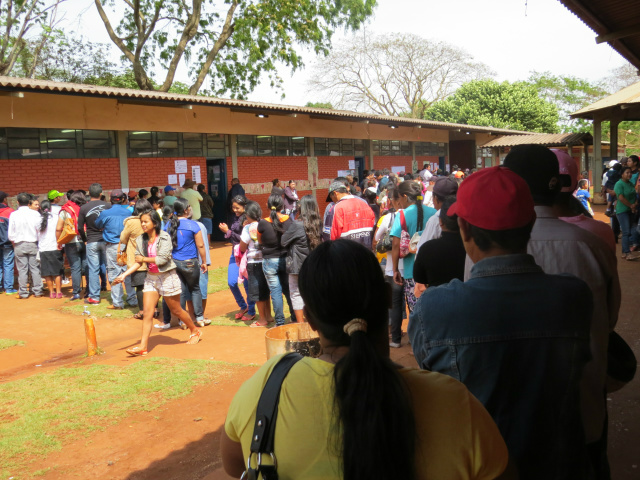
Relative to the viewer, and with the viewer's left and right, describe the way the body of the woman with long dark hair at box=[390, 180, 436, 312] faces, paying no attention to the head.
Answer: facing away from the viewer and to the left of the viewer

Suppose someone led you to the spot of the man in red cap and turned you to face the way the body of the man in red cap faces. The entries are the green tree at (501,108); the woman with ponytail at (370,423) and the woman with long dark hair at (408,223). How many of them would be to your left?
1

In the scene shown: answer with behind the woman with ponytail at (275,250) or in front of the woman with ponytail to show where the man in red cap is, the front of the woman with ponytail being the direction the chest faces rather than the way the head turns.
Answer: behind

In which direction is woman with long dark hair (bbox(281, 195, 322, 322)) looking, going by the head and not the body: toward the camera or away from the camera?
away from the camera

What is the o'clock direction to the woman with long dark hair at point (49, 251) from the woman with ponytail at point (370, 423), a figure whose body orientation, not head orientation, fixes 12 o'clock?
The woman with long dark hair is roughly at 11 o'clock from the woman with ponytail.

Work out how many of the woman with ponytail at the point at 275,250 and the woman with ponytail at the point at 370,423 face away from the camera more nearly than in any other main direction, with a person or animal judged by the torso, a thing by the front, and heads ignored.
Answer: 2

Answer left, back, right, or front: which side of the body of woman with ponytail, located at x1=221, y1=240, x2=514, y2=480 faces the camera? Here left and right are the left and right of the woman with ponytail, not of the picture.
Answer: back

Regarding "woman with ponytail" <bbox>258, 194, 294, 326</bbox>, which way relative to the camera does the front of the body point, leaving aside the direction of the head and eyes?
away from the camera

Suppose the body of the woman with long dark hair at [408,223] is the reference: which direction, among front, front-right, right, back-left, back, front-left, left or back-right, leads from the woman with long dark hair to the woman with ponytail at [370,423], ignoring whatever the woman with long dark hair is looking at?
back-left

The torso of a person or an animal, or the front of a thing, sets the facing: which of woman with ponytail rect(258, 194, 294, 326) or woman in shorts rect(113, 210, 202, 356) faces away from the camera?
the woman with ponytail

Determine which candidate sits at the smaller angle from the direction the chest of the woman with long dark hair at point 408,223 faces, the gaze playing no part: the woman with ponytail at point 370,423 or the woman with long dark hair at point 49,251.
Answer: the woman with long dark hair

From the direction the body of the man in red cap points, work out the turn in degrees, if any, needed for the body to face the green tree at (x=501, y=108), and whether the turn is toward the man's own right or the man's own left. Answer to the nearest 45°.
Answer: approximately 45° to the man's own right

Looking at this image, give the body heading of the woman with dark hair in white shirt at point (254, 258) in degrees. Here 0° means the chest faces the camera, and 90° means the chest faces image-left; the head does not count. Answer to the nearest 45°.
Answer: approximately 135°
